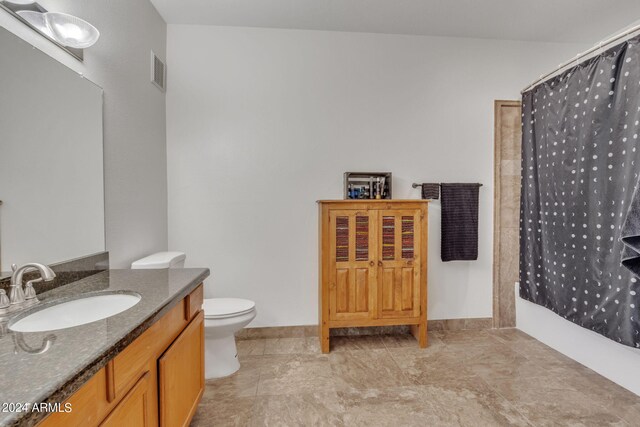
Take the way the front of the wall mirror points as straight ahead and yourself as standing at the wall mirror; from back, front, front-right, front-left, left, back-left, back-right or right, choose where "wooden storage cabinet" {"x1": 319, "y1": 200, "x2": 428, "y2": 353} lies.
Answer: front-left

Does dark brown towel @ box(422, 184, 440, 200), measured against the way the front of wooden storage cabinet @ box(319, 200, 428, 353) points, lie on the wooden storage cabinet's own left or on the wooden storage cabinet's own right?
on the wooden storage cabinet's own left

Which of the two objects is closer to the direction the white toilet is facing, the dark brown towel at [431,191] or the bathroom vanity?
the dark brown towel

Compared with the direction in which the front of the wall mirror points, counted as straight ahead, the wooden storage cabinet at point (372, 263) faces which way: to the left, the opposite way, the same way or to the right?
to the right

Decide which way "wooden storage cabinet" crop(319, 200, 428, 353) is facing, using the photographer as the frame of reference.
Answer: facing the viewer

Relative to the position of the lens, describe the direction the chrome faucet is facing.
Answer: facing the viewer and to the right of the viewer

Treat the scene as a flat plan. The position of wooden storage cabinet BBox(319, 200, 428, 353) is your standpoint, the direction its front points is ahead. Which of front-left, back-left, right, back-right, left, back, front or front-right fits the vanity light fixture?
front-right

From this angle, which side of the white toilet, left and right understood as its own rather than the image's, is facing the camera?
right

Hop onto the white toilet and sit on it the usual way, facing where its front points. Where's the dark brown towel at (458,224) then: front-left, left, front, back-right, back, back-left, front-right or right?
front

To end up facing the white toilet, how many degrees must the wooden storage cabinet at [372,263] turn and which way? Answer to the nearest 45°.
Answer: approximately 45° to its right

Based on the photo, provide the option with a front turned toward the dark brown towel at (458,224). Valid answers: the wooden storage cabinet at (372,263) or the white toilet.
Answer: the white toilet

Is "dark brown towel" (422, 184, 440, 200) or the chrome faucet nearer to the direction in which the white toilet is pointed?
the dark brown towel

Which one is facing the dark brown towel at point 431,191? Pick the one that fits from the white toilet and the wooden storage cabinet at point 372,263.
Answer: the white toilet

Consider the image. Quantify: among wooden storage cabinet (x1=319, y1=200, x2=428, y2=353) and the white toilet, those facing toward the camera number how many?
1
